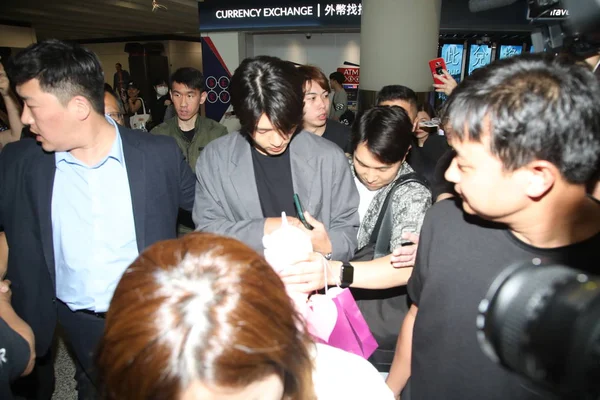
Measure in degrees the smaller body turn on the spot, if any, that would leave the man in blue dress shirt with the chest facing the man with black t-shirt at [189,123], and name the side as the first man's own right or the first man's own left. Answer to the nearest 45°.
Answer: approximately 135° to the first man's own left

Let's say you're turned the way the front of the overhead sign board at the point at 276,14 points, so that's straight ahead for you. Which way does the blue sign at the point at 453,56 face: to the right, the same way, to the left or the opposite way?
the same way

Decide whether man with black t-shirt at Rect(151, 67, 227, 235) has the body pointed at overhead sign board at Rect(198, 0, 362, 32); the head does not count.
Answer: no

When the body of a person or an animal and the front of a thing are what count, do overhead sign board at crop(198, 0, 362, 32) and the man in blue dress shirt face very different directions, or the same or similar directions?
same or similar directions

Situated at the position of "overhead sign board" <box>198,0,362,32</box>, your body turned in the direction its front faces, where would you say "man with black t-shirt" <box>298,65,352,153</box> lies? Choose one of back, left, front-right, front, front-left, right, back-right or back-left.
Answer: front

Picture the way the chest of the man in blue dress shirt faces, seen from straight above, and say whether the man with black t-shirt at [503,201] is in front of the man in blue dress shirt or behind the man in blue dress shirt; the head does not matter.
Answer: in front

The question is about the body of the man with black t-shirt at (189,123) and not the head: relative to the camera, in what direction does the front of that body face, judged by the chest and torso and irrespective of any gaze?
toward the camera

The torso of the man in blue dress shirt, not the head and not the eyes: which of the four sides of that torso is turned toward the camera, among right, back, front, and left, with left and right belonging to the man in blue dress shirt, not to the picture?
front

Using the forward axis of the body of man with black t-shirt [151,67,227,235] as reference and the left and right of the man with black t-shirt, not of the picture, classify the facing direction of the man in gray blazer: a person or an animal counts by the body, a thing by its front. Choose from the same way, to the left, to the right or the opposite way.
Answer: the same way

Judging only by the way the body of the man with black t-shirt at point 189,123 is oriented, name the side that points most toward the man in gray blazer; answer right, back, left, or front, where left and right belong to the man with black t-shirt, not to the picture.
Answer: front

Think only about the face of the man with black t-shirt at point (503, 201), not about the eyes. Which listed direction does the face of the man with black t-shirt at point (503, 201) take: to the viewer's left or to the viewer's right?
to the viewer's left

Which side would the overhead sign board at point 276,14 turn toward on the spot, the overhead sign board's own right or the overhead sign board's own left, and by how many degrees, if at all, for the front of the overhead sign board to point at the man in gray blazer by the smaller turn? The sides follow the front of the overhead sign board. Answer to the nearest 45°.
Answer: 0° — it already faces them

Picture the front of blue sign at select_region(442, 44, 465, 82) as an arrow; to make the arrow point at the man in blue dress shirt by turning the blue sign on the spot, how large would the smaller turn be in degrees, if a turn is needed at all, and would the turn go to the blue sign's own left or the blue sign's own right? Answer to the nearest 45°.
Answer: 0° — it already faces them

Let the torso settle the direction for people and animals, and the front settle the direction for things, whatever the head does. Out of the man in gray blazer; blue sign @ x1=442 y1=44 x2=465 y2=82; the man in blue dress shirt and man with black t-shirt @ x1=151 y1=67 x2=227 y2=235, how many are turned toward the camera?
4

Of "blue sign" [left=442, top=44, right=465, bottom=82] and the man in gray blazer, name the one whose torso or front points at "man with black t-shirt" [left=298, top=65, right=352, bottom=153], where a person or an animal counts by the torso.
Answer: the blue sign
